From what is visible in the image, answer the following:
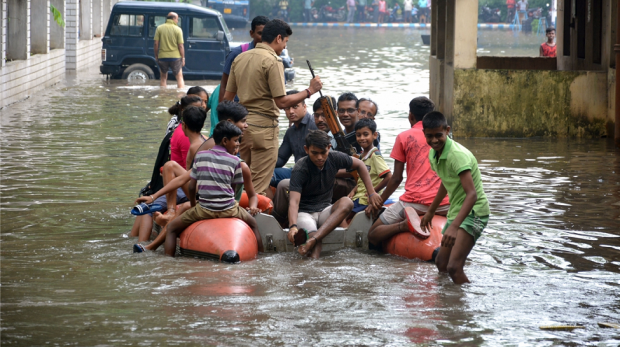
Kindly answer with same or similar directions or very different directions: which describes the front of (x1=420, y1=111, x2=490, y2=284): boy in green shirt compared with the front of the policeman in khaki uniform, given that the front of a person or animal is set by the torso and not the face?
very different directions

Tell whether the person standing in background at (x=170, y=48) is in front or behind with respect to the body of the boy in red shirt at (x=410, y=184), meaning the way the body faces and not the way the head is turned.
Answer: in front

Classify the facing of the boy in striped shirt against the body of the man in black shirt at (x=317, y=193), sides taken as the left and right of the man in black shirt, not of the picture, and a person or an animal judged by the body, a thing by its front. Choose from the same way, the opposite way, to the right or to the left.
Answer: the opposite way

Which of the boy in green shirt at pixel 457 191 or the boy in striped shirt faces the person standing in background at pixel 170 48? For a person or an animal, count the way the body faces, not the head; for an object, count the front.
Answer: the boy in striped shirt

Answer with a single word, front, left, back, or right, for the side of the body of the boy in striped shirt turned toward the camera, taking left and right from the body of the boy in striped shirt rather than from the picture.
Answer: back

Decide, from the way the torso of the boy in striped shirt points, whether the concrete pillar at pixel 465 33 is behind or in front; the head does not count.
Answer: in front

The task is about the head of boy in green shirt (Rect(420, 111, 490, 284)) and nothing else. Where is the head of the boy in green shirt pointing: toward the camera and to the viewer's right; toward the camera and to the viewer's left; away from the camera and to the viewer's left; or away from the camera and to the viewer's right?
toward the camera and to the viewer's left

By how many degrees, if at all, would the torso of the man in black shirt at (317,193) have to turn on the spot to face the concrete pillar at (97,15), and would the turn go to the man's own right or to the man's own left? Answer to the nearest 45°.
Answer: approximately 180°

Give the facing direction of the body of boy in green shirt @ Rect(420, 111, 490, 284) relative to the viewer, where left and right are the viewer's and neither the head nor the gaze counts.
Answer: facing the viewer and to the left of the viewer

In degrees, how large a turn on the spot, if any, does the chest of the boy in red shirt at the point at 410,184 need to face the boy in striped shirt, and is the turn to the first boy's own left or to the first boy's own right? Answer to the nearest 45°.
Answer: approximately 45° to the first boy's own left

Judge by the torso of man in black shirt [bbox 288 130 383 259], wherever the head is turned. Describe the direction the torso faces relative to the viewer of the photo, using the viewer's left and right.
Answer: facing the viewer

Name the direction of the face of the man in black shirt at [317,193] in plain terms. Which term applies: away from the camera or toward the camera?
toward the camera

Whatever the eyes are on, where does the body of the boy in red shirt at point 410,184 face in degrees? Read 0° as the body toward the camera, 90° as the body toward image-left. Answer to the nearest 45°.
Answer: approximately 135°
